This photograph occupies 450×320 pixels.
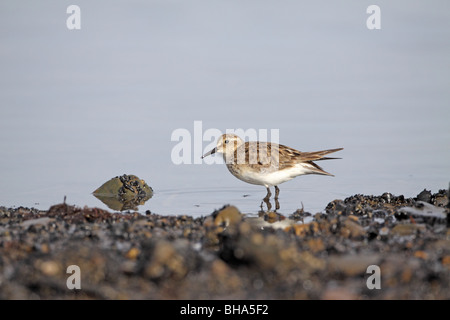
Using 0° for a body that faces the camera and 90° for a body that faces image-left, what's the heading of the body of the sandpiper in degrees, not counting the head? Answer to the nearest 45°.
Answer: approximately 90°

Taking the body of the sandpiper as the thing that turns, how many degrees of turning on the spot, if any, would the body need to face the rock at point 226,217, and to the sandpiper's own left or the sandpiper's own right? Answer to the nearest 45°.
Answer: approximately 90° to the sandpiper's own left

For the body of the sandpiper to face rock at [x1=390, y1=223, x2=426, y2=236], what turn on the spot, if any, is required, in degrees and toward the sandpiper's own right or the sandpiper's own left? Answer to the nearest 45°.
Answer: approximately 90° to the sandpiper's own left

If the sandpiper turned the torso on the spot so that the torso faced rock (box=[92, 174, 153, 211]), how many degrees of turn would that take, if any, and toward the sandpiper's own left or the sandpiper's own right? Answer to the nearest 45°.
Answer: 0° — it already faces it

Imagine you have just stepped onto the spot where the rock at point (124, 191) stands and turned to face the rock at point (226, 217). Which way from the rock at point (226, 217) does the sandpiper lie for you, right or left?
left
